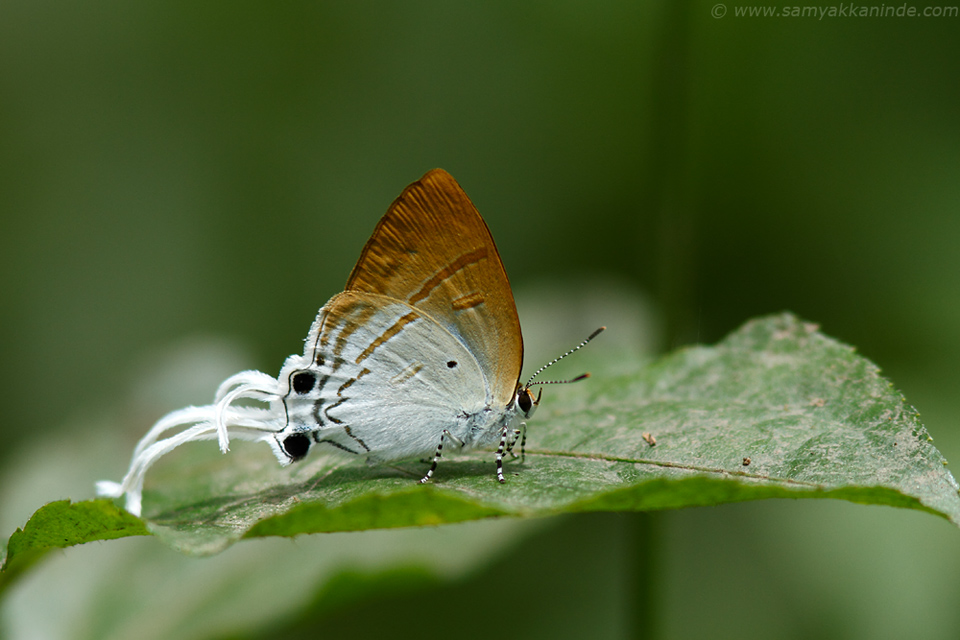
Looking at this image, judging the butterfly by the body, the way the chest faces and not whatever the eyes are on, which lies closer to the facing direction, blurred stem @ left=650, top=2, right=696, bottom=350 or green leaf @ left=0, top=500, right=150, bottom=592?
the blurred stem

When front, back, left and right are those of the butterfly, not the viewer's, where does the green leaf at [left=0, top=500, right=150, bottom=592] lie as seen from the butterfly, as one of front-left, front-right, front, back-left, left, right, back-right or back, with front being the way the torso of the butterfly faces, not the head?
back-right

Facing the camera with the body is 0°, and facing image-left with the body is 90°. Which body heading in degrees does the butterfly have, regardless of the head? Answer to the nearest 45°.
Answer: approximately 270°

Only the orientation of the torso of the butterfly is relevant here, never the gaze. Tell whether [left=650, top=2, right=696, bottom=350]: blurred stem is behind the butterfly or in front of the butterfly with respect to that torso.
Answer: in front
